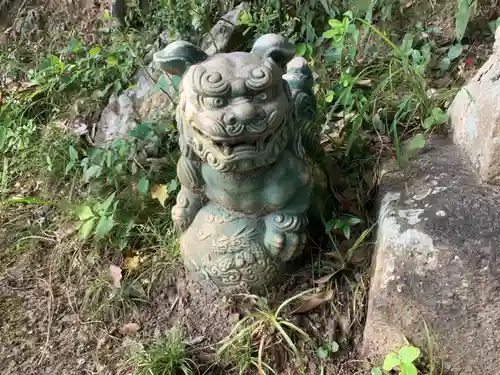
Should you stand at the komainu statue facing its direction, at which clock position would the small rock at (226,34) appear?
The small rock is roughly at 6 o'clock from the komainu statue.

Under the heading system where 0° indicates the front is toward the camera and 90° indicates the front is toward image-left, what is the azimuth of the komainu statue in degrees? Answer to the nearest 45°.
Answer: approximately 0°

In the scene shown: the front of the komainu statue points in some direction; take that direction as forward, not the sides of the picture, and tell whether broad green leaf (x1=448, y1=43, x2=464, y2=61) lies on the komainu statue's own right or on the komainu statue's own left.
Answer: on the komainu statue's own left

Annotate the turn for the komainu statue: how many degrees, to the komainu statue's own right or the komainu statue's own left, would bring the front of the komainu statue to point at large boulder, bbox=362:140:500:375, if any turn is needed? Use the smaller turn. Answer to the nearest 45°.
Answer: approximately 45° to the komainu statue's own left

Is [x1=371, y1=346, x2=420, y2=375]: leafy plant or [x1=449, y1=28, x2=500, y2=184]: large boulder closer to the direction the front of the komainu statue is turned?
the leafy plant

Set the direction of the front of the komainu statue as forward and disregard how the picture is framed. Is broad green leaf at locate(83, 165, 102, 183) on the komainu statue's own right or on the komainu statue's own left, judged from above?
on the komainu statue's own right

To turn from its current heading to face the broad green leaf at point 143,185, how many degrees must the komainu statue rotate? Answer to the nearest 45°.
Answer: approximately 135° to its right

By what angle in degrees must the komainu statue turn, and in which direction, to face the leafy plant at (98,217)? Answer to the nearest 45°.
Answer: approximately 135° to its right

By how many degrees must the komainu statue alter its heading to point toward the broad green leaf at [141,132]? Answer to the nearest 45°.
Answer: approximately 135° to its right
